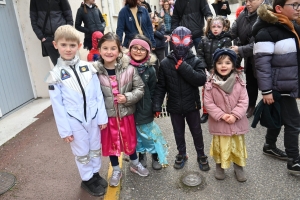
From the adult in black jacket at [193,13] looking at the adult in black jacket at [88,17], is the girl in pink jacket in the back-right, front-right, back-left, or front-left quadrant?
back-left

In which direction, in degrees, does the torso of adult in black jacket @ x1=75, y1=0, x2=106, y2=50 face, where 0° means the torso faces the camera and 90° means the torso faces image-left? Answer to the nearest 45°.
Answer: approximately 0°

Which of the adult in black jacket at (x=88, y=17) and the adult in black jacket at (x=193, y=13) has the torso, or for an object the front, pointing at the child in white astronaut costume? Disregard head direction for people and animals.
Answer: the adult in black jacket at (x=88, y=17)

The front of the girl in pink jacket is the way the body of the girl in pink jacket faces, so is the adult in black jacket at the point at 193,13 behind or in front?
behind

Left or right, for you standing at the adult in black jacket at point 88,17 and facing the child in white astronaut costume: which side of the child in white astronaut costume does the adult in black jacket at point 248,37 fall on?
left

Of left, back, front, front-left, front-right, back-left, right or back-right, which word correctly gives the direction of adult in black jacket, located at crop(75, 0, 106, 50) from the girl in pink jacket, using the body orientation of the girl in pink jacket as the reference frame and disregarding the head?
back-right

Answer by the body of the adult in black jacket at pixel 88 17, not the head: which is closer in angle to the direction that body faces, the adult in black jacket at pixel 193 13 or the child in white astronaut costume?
the child in white astronaut costume

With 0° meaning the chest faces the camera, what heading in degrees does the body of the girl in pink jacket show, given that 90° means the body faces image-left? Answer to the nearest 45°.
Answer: approximately 0°

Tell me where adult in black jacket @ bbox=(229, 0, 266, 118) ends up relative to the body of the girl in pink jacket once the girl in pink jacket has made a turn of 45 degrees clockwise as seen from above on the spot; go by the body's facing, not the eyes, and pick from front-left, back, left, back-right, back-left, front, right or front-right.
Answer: back-right
